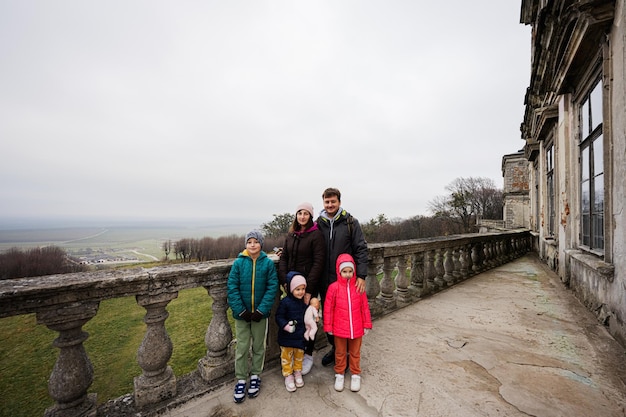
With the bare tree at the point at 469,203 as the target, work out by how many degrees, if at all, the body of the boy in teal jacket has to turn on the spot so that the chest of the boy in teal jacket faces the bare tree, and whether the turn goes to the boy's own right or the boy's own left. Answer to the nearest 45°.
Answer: approximately 135° to the boy's own left

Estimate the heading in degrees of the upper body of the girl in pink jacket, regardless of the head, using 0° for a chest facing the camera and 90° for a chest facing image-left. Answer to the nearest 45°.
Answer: approximately 0°

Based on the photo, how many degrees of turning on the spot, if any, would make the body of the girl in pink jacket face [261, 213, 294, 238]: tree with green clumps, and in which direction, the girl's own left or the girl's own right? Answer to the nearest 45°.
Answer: approximately 180°

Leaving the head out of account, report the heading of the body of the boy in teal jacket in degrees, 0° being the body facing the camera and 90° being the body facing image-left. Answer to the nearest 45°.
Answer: approximately 0°

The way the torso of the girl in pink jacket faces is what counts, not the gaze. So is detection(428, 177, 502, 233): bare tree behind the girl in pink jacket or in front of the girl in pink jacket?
behind
